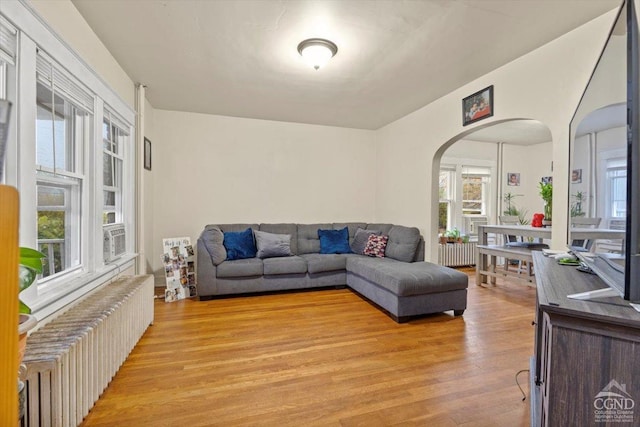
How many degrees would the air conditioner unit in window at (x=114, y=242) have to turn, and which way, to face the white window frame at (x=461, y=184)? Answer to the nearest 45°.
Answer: approximately 45° to its left

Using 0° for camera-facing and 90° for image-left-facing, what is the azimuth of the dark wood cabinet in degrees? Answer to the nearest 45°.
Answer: approximately 90°

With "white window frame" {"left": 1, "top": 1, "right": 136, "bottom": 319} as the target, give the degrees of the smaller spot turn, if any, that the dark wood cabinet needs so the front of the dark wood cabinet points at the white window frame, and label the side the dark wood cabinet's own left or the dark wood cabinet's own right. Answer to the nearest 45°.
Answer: approximately 45° to the dark wood cabinet's own left

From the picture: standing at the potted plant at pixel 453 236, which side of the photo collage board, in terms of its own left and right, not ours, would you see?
left

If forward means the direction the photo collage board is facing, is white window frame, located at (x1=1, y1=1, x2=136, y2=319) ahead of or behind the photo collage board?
ahead

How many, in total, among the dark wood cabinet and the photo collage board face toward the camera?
1

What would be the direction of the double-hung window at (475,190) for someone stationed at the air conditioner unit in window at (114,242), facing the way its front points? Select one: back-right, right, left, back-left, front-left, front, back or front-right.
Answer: front-left

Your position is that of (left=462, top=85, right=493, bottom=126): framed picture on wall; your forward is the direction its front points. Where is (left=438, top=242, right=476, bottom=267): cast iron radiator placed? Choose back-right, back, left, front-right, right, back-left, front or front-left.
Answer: back-right

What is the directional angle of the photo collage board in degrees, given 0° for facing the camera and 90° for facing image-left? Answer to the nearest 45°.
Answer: approximately 0°

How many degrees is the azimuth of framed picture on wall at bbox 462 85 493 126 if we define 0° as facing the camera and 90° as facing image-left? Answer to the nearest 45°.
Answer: approximately 45°

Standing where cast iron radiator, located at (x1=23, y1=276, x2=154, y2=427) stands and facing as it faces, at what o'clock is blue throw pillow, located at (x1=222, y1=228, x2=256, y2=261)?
The blue throw pillow is roughly at 9 o'clock from the cast iron radiator.
